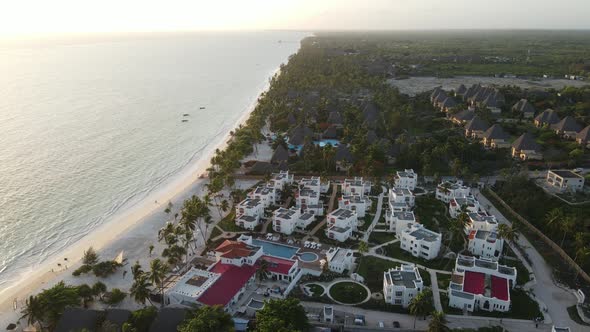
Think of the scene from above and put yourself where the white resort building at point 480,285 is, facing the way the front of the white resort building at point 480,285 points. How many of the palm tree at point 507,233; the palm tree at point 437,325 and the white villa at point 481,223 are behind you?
2

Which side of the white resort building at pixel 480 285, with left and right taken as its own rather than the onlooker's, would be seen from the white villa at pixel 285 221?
right

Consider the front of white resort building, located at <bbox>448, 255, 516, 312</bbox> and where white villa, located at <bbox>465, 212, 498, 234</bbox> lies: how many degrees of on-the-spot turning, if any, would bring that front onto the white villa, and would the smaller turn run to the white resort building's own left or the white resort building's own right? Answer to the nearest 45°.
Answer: approximately 180°

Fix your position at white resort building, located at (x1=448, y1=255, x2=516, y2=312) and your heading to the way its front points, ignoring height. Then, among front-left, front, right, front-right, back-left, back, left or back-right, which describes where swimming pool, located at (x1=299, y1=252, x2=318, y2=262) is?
right

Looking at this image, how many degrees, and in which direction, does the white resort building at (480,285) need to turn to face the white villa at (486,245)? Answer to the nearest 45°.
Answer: approximately 180°

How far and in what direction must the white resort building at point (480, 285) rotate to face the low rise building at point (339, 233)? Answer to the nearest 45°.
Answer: approximately 90° to its right

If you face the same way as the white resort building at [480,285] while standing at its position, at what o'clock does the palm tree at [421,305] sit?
The palm tree is roughly at 1 o'clock from the white resort building.

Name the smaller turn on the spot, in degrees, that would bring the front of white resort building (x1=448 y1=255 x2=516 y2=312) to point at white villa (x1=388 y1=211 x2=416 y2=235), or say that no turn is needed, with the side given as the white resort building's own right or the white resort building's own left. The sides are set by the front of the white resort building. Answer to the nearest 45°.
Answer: approximately 135° to the white resort building's own right

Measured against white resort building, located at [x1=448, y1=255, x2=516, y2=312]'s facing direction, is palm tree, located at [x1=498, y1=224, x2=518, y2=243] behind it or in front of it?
behind

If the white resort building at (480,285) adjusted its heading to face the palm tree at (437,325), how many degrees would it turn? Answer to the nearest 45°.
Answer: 0° — it already faces it

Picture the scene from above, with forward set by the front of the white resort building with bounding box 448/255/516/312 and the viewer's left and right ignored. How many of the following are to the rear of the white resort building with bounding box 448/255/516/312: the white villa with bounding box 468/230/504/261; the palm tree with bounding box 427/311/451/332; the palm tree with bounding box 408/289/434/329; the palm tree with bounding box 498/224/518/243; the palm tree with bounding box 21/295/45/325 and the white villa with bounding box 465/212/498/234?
3

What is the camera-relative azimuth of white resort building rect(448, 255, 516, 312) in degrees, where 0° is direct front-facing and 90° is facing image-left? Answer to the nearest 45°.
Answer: approximately 0°

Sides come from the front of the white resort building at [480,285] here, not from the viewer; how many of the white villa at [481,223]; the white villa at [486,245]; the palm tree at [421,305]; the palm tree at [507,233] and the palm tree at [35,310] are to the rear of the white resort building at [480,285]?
3

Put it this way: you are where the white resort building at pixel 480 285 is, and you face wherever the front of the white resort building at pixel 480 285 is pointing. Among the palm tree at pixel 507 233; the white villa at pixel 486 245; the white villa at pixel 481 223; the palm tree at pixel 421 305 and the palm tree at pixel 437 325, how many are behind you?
3

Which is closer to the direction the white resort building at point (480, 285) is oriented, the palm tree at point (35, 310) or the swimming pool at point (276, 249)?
the palm tree
